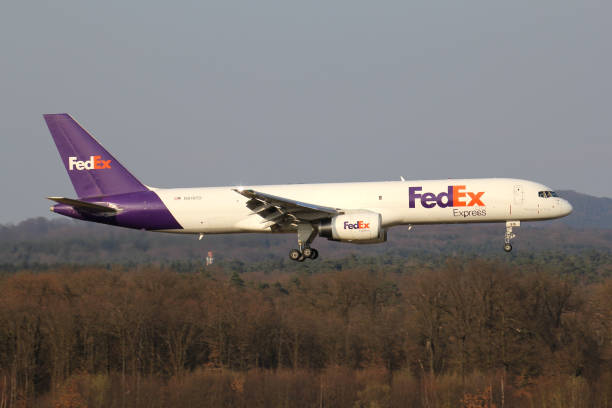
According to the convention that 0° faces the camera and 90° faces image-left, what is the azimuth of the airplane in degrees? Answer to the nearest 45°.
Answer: approximately 270°
